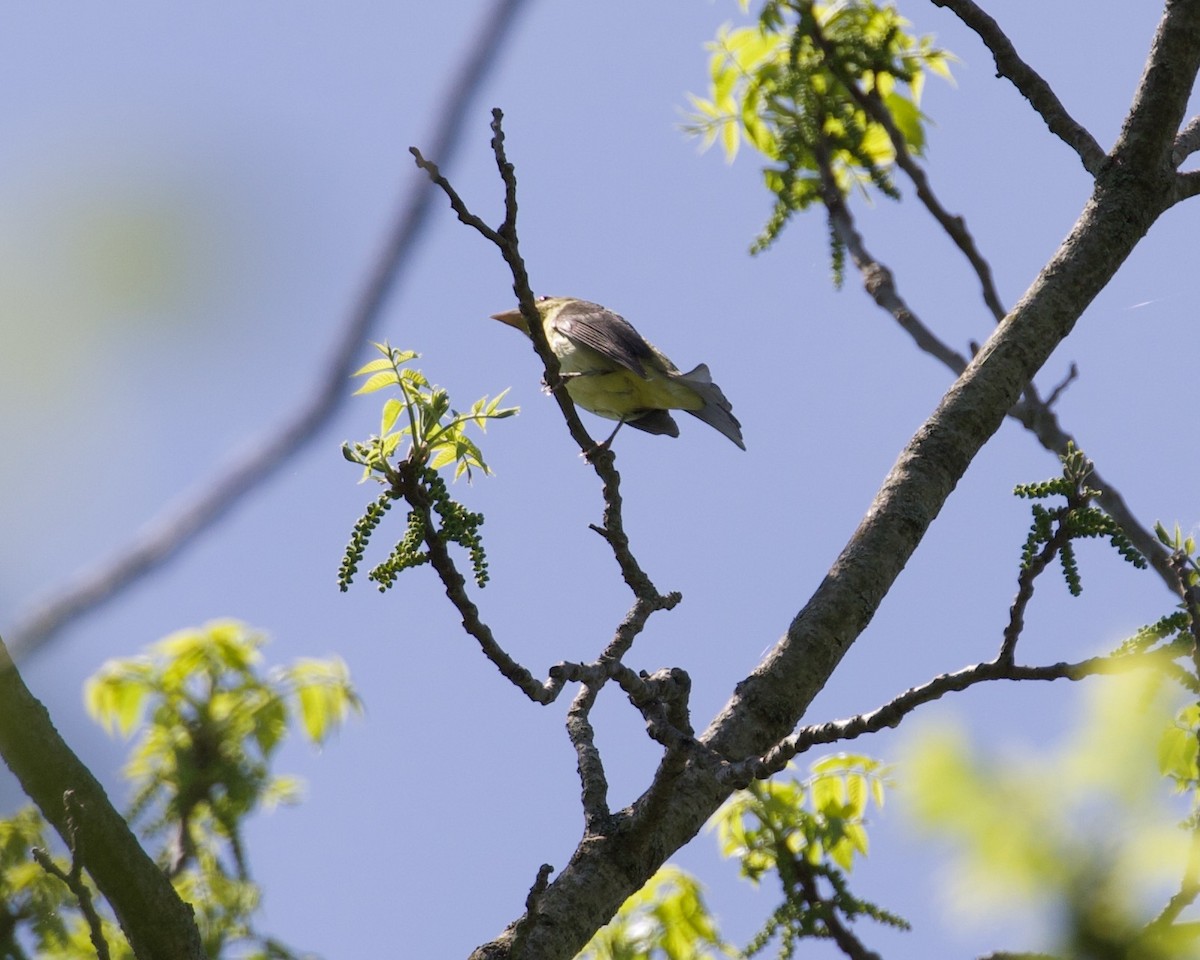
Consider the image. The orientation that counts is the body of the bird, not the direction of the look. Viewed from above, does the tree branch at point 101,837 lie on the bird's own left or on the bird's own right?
on the bird's own left

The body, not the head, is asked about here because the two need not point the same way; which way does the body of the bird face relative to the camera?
to the viewer's left
